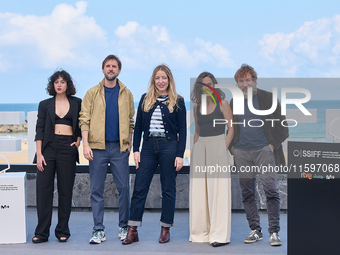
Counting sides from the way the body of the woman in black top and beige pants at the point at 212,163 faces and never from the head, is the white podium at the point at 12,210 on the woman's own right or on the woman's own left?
on the woman's own right

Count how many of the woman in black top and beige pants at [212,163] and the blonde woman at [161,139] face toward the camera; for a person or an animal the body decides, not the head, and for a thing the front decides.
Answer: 2

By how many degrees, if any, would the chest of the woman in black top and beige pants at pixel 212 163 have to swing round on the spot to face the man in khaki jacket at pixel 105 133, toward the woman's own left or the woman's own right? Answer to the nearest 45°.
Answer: approximately 90° to the woman's own right

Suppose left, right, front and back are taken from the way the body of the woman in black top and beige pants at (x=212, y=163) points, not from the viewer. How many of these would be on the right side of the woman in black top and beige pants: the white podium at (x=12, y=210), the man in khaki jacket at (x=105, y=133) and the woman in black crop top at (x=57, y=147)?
3

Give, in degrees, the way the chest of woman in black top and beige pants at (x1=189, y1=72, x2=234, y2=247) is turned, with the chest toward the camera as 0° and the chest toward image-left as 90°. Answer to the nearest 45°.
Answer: approximately 0°

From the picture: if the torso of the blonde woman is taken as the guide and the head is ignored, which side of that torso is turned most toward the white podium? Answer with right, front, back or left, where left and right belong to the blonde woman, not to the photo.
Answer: right
